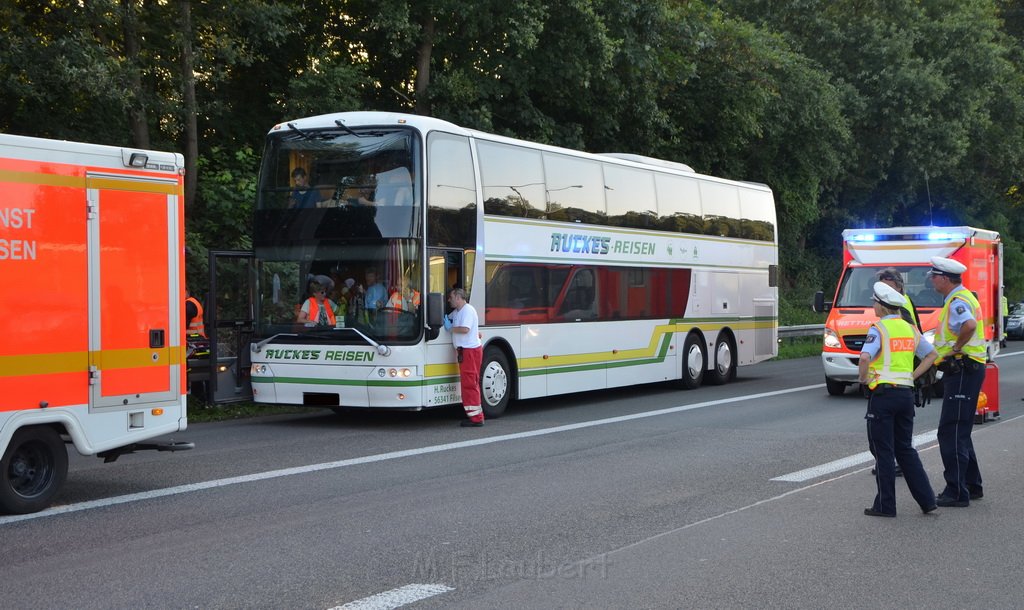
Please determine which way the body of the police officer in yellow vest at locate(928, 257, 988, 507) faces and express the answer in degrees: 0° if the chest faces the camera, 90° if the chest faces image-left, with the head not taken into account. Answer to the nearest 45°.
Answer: approximately 90°

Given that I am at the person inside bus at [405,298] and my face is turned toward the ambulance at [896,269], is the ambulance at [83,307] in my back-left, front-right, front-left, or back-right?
back-right

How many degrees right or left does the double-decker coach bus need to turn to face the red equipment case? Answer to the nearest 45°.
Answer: approximately 135° to its left

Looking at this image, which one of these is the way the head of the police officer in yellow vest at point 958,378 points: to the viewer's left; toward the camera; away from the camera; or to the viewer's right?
to the viewer's left

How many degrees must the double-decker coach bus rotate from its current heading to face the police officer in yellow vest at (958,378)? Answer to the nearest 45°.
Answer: approximately 90° to its left

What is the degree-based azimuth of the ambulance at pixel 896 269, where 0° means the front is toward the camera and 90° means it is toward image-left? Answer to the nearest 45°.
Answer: approximately 45°

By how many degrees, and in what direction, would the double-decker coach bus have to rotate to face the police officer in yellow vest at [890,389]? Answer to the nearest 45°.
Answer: approximately 90° to its left

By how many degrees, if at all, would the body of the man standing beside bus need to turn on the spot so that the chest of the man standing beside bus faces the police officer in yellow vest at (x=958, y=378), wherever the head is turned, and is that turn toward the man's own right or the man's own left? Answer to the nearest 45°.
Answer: approximately 135° to the man's own left

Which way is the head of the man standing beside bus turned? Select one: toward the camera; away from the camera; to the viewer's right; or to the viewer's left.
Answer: to the viewer's left

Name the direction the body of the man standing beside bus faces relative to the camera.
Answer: to the viewer's left

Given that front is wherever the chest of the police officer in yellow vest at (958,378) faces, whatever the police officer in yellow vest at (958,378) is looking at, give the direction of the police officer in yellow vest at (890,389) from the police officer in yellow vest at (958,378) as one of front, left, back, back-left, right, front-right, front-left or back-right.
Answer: front-left

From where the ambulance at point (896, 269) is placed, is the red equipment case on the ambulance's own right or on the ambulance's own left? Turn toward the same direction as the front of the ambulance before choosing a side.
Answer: on the ambulance's own left
